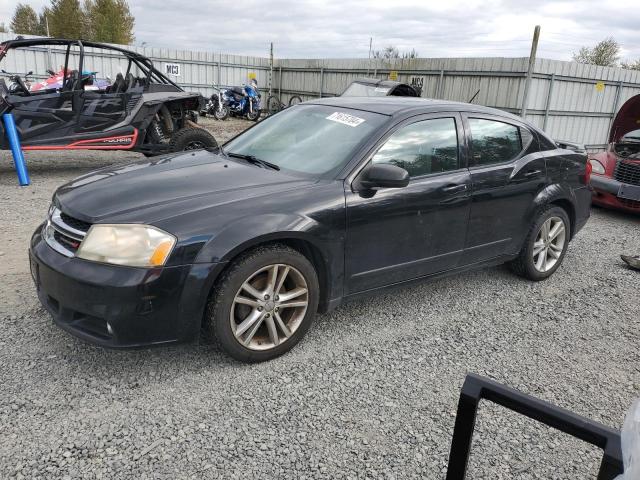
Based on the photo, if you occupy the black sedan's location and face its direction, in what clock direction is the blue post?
The blue post is roughly at 3 o'clock from the black sedan.

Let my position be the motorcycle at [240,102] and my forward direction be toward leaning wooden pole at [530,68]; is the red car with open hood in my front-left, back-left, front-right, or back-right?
front-right

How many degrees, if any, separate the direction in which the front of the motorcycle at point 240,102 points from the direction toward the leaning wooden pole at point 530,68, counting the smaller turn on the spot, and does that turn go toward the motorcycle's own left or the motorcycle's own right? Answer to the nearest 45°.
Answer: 0° — it already faces it

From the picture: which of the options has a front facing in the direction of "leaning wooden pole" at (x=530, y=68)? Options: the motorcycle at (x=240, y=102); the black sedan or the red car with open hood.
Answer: the motorcycle

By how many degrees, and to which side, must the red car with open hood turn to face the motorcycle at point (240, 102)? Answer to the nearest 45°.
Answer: approximately 90° to its right

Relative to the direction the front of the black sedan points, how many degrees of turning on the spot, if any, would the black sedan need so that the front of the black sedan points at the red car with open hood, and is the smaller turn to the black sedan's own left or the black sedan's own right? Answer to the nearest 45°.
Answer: approximately 180°

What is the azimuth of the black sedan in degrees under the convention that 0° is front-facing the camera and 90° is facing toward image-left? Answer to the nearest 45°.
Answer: approximately 45°

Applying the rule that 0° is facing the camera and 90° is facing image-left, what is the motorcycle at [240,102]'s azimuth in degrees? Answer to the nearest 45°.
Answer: approximately 315°

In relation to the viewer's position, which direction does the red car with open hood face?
facing the viewer and to the left of the viewer

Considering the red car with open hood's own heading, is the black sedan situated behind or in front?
in front

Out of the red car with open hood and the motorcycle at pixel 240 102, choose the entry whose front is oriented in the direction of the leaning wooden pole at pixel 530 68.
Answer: the motorcycle

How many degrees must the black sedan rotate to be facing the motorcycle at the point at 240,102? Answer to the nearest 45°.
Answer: approximately 135° to its right
